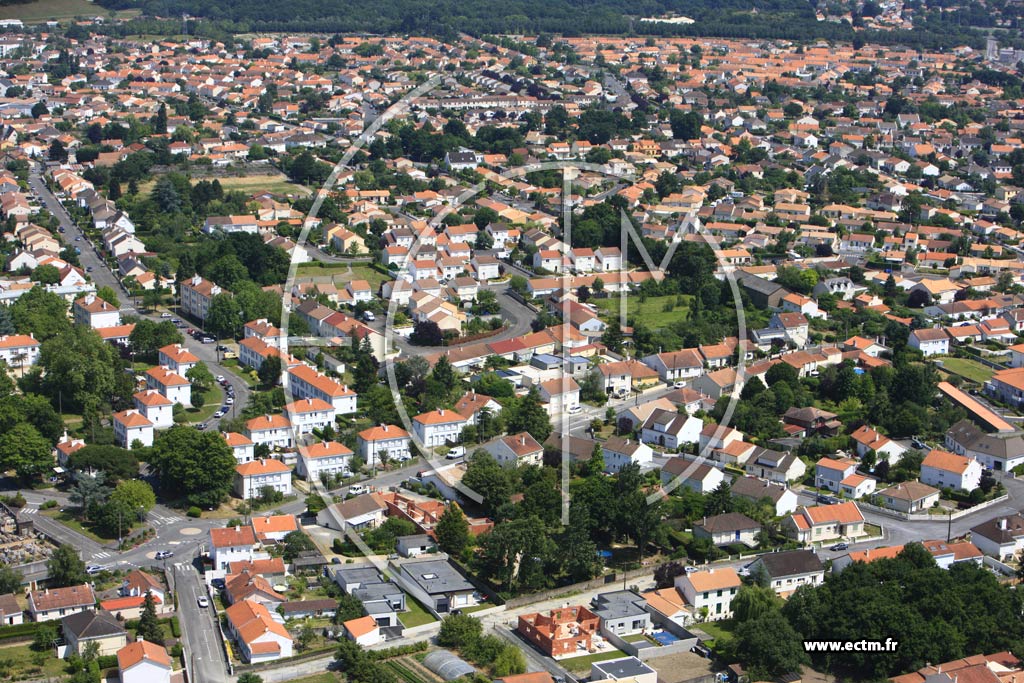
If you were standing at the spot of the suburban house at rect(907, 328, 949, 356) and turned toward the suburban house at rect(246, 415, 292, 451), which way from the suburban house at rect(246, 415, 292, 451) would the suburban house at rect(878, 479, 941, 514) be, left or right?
left

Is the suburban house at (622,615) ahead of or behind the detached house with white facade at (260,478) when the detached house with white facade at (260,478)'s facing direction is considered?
ahead

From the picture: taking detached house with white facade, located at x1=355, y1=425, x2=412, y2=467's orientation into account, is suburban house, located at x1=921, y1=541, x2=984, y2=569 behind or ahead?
ahead

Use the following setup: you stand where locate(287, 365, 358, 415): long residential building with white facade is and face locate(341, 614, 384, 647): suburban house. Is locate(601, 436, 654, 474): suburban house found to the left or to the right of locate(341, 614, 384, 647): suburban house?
left

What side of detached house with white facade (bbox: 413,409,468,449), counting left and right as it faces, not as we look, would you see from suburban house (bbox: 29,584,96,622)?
right

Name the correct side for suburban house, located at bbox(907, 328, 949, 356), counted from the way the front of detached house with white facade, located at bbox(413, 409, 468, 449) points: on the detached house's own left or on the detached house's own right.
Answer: on the detached house's own left

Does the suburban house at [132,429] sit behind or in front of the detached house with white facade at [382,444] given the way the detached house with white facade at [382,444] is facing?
behind

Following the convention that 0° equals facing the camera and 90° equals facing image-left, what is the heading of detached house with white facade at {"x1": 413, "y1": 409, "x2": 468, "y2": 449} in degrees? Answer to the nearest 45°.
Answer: approximately 315°

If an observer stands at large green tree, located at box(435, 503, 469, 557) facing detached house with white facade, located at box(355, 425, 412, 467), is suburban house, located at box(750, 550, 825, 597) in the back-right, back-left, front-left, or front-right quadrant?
back-right

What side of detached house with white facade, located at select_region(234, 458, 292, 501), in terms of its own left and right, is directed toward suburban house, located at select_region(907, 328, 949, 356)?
left

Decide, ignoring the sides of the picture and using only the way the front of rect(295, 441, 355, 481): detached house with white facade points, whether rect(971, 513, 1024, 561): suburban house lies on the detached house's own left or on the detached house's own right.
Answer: on the detached house's own left

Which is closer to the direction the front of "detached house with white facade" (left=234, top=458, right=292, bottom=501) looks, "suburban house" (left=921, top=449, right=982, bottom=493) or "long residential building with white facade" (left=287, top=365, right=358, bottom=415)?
the suburban house

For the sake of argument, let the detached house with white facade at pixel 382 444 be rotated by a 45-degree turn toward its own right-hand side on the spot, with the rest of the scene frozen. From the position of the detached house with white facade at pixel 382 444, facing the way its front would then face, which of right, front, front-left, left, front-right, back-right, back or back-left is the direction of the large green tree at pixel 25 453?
right

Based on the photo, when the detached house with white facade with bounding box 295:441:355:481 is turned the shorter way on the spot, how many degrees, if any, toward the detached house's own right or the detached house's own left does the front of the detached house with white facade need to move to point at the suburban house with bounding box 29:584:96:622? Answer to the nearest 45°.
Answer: approximately 45° to the detached house's own right

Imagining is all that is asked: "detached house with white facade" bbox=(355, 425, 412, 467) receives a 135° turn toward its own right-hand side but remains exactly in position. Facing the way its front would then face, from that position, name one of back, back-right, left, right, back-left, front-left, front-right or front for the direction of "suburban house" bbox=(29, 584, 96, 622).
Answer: front-left
